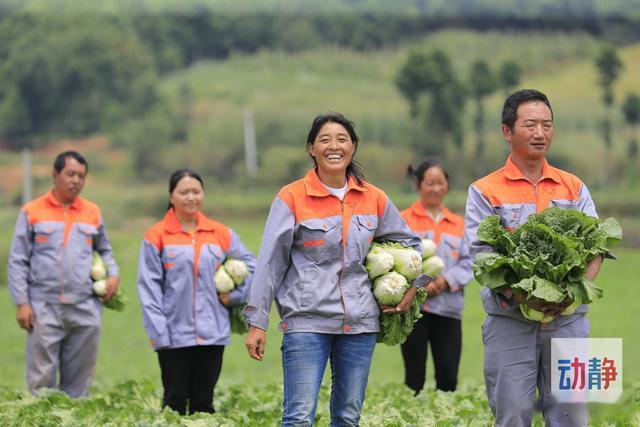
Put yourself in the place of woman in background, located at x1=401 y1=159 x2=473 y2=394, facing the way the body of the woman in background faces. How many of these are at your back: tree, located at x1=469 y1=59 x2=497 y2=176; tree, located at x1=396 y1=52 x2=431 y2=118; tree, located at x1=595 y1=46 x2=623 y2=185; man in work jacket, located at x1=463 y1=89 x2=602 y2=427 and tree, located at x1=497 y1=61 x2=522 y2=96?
4

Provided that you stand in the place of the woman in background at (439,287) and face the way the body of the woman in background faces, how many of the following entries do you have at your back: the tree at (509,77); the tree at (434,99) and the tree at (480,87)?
3

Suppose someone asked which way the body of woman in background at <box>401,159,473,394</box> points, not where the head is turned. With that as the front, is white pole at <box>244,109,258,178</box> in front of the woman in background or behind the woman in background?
behind

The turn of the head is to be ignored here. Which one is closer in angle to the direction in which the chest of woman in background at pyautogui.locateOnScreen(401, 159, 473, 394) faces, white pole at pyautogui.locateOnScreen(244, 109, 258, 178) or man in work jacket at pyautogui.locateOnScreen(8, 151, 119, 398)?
the man in work jacket

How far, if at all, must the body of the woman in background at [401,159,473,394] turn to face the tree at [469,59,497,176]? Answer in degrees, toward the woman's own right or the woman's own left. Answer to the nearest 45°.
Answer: approximately 180°

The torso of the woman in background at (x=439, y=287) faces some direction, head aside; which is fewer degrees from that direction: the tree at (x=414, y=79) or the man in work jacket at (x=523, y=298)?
the man in work jacket

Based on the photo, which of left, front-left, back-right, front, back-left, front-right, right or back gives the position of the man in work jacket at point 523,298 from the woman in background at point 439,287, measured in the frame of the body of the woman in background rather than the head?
front

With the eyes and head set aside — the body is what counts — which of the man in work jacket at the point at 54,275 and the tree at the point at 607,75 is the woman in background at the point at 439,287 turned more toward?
the man in work jacket

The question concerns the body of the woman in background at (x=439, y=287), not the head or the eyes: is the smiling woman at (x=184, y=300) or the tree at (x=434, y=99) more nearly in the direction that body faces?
the smiling woman

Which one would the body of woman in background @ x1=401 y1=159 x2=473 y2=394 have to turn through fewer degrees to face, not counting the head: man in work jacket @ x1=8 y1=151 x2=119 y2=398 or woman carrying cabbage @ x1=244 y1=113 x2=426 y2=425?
the woman carrying cabbage

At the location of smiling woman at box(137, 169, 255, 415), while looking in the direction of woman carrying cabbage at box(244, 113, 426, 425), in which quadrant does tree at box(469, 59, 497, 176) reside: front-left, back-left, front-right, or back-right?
back-left

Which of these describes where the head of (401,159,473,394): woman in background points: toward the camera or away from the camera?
toward the camera

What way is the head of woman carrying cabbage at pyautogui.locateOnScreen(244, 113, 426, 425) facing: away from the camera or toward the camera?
toward the camera

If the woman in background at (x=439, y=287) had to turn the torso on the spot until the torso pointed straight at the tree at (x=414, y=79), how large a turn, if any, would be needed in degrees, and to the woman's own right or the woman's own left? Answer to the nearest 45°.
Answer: approximately 180°

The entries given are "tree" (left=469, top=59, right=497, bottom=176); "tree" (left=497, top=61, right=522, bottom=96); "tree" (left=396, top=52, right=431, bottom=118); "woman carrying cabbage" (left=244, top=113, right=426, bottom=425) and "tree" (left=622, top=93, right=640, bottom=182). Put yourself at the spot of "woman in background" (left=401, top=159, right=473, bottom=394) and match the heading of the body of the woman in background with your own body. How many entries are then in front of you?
1

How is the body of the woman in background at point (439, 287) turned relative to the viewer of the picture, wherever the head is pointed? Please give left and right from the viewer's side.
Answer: facing the viewer

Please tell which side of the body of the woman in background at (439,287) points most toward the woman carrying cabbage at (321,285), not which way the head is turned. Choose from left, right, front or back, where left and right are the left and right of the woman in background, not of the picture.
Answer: front

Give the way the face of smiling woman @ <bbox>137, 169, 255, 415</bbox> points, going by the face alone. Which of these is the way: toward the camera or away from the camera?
toward the camera
